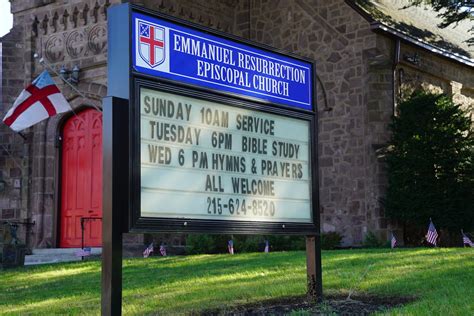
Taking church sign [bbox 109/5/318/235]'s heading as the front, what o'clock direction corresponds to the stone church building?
The stone church building is roughly at 7 o'clock from the church sign.

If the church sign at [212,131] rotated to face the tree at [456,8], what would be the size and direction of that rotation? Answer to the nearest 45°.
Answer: approximately 90° to its left

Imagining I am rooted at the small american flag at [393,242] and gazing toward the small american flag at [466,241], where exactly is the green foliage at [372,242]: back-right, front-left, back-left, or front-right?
back-left

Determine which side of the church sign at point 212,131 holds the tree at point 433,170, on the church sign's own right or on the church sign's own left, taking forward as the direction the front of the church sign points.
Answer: on the church sign's own left

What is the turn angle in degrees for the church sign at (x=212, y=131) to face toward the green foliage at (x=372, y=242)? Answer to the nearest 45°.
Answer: approximately 135° to its left

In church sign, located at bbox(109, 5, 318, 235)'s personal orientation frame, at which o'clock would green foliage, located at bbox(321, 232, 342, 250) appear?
The green foliage is roughly at 8 o'clock from the church sign.

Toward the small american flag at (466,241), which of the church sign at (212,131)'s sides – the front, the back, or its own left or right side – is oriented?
left

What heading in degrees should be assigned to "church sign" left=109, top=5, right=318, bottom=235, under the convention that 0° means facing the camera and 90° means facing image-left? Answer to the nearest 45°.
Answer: approximately 315°

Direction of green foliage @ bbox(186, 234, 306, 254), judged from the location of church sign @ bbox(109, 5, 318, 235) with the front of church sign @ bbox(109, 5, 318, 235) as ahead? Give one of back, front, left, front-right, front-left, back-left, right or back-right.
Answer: back-left
